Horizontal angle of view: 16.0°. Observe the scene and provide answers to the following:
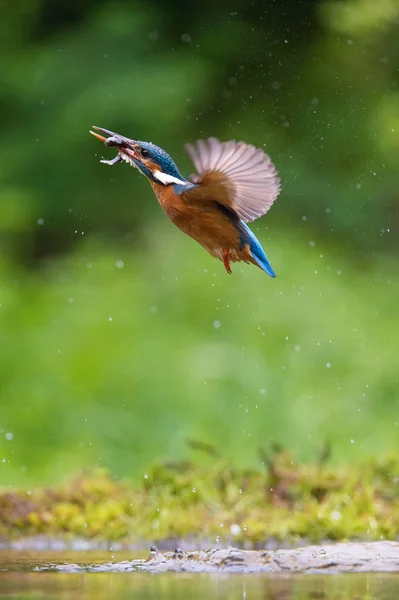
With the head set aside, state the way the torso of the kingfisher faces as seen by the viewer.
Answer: to the viewer's left

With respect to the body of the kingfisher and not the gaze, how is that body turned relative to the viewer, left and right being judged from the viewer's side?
facing to the left of the viewer
